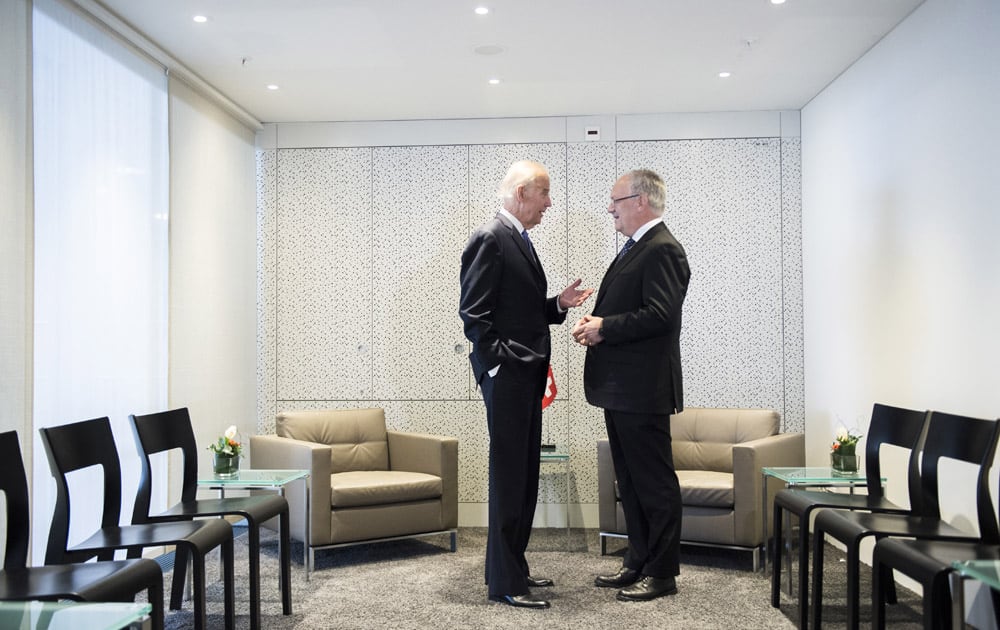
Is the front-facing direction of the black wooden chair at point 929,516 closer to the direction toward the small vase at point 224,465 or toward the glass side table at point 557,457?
the small vase

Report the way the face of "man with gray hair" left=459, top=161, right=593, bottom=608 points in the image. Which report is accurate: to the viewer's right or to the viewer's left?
to the viewer's right

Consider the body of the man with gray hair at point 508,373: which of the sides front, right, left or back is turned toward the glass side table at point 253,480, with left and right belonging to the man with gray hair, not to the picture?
back

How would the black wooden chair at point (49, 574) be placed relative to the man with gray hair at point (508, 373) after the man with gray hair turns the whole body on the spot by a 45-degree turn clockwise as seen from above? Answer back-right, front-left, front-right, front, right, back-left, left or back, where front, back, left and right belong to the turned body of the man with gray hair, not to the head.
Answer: right

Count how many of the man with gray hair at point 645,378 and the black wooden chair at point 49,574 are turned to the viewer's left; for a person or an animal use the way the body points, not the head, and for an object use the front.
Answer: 1

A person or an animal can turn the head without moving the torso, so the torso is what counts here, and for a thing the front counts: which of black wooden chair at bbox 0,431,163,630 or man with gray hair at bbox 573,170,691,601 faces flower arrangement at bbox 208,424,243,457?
the man with gray hair

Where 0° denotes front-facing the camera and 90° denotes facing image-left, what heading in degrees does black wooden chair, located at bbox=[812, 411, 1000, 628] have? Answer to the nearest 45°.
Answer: approximately 45°

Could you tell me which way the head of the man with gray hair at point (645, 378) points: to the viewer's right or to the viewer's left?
to the viewer's left

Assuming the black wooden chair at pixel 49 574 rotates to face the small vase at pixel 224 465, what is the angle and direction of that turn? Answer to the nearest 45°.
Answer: approximately 90° to its left

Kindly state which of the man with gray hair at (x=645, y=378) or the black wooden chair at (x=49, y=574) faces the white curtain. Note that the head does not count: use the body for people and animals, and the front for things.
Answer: the man with gray hair

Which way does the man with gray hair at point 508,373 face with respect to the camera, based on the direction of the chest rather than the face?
to the viewer's right
